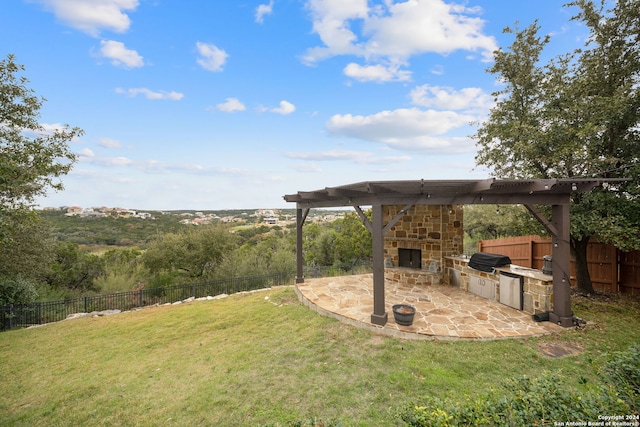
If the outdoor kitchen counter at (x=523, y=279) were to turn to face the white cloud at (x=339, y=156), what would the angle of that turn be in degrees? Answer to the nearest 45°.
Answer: approximately 90° to its right

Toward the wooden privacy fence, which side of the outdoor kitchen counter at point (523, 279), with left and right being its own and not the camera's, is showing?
back

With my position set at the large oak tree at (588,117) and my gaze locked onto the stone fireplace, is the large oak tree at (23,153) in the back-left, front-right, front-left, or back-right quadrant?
front-left

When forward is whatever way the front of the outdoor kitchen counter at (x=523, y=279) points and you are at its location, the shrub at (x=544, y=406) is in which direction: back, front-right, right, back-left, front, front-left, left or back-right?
front-left

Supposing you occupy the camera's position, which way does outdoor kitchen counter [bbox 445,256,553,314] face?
facing the viewer and to the left of the viewer

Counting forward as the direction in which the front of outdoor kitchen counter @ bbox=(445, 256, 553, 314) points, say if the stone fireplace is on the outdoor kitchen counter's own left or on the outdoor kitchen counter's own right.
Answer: on the outdoor kitchen counter's own right

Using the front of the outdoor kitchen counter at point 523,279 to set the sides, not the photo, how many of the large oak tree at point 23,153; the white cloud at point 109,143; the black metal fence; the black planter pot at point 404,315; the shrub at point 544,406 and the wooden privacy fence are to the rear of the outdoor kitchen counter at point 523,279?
1

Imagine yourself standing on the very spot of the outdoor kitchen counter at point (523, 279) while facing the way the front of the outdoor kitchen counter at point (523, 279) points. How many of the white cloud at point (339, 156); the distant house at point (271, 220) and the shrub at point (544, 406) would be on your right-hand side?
2
